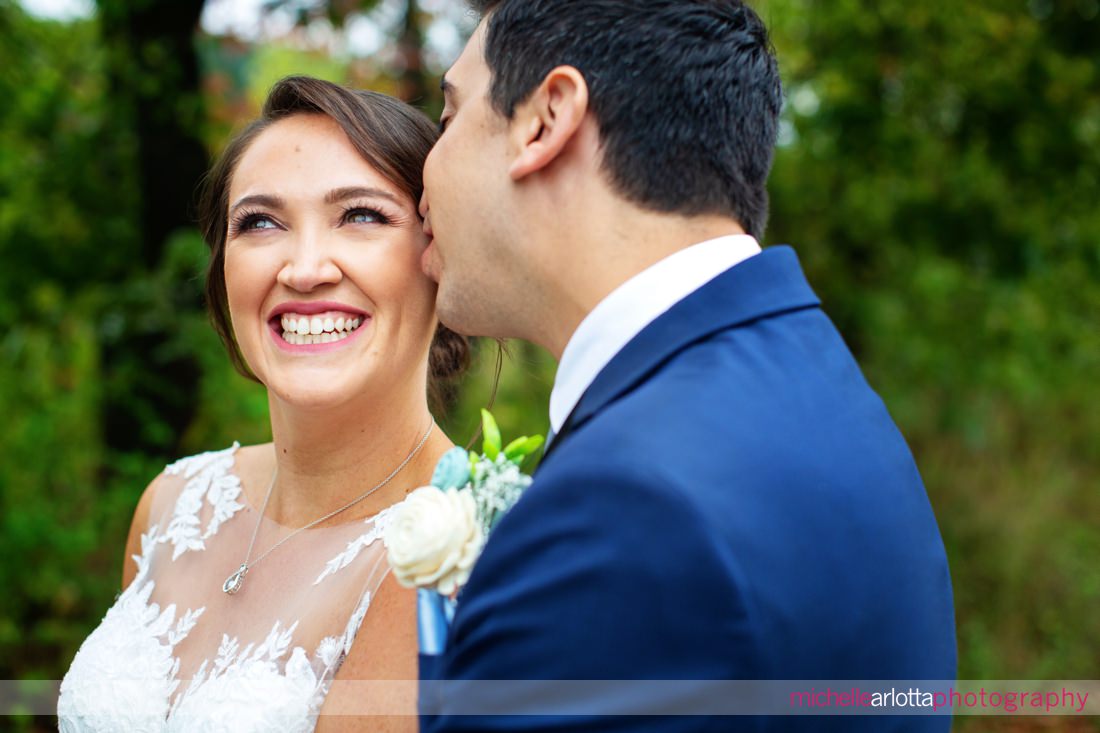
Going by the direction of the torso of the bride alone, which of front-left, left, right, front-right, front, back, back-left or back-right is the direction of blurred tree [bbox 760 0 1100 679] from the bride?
back

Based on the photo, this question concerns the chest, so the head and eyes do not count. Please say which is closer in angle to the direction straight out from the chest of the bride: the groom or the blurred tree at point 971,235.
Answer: the groom

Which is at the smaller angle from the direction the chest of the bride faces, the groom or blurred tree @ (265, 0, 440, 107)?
the groom

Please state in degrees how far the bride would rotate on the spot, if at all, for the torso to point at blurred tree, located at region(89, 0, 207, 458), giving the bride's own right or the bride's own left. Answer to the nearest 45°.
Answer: approximately 135° to the bride's own right

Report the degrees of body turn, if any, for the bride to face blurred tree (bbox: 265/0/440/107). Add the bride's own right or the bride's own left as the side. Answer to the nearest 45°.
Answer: approximately 135° to the bride's own right

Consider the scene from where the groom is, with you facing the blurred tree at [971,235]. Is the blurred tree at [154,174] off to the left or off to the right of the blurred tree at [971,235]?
left

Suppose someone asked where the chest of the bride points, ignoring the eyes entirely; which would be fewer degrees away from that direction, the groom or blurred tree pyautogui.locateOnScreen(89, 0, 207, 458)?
the groom

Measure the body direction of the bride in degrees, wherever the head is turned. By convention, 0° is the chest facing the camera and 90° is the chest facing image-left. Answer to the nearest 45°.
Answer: approximately 45°
